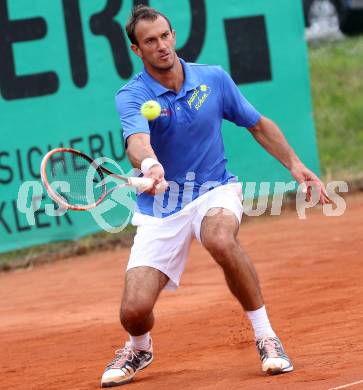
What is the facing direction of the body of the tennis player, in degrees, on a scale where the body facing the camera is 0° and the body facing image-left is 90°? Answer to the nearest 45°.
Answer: approximately 0°
